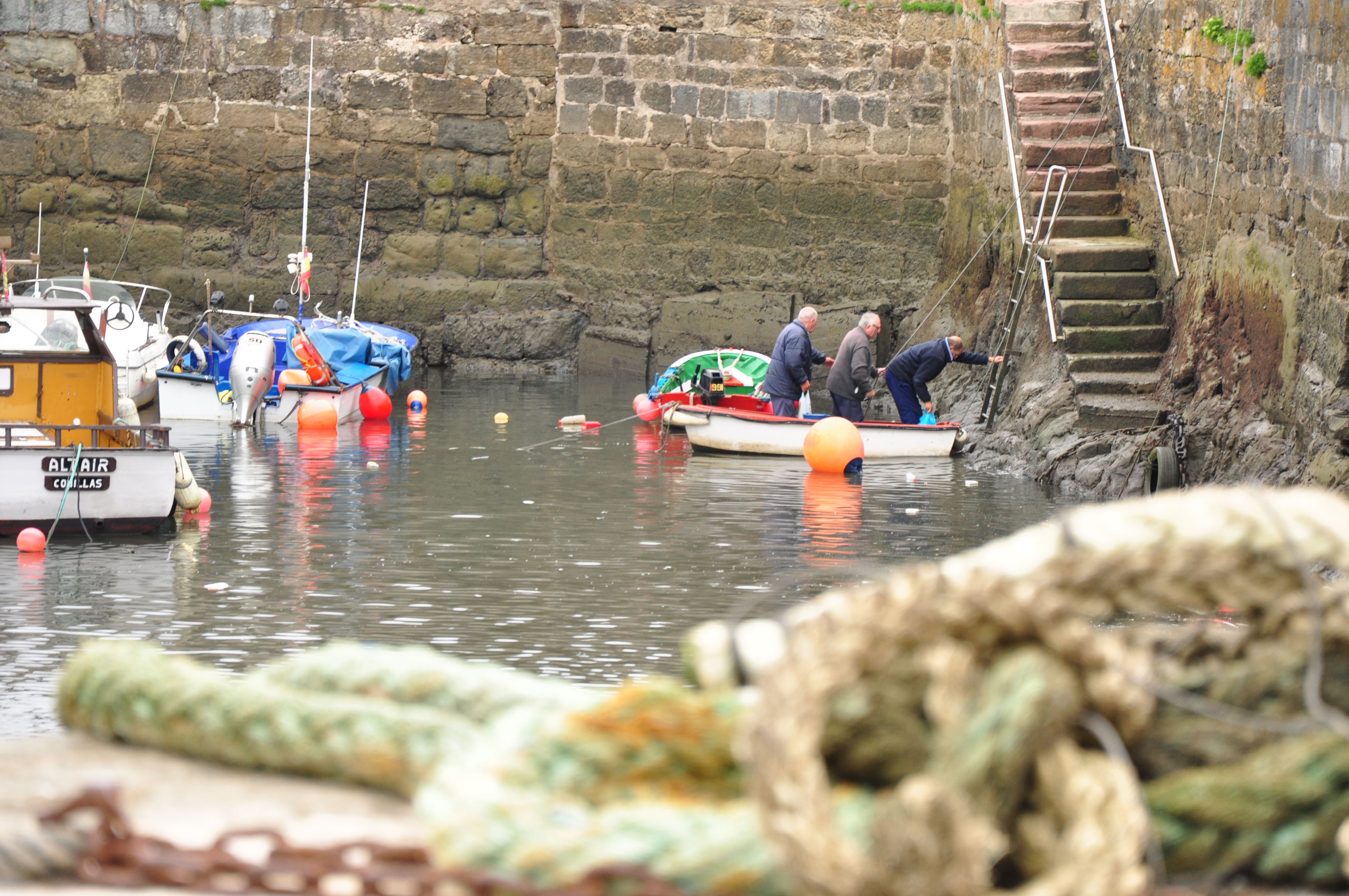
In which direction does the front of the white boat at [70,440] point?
away from the camera

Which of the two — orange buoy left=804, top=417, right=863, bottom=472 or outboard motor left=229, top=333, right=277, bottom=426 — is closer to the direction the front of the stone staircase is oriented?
the orange buoy

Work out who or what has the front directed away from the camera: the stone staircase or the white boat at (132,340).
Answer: the white boat

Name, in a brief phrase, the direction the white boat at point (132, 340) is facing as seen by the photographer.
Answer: facing away from the viewer

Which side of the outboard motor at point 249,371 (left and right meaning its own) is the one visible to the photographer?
back

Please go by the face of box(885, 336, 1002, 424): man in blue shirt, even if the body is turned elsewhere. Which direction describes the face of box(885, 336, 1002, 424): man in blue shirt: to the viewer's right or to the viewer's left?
to the viewer's right

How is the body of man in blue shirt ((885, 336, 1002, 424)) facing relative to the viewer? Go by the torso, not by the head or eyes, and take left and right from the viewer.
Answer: facing to the right of the viewer

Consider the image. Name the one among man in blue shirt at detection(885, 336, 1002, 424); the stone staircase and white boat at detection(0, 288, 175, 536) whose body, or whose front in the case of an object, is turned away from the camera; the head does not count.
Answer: the white boat

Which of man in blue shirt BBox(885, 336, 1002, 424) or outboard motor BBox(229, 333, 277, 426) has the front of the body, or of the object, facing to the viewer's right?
the man in blue shirt

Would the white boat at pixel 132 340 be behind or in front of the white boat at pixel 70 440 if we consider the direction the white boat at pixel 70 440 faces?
in front

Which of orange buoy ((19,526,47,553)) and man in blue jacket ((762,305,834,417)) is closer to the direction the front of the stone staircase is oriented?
the orange buoy

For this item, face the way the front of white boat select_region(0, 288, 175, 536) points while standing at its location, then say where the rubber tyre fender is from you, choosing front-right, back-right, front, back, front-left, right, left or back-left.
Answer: right

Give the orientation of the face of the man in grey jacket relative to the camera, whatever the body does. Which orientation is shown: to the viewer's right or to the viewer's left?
to the viewer's right

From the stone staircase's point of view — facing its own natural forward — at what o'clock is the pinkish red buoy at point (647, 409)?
The pinkish red buoy is roughly at 3 o'clock from the stone staircase.
